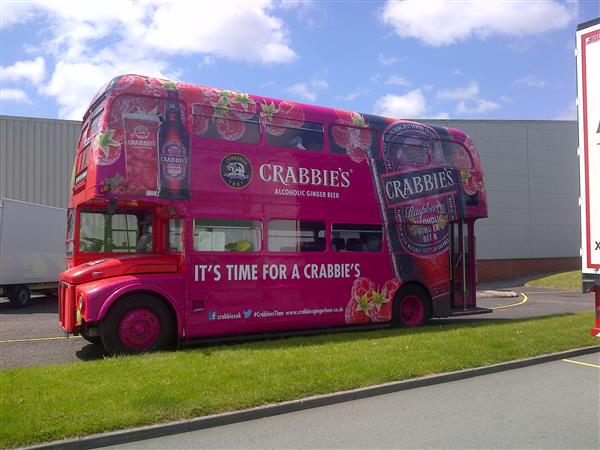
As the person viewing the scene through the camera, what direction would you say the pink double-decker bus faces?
facing the viewer and to the left of the viewer

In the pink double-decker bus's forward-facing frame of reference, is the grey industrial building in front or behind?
behind

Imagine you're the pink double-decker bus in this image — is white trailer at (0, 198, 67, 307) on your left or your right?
on your right
